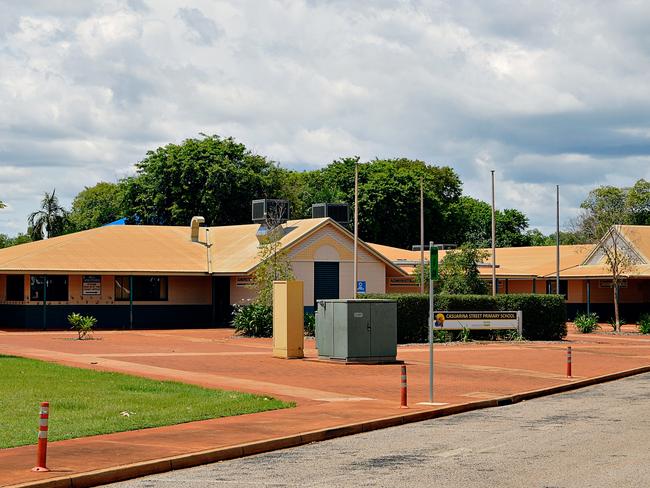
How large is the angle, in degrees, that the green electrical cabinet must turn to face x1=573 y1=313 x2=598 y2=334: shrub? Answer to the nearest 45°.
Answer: approximately 90° to its left

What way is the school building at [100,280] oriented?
toward the camera

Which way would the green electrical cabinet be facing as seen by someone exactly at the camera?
facing the viewer and to the right of the viewer

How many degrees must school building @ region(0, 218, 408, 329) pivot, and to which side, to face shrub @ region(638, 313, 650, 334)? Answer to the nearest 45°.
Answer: approximately 90° to its left

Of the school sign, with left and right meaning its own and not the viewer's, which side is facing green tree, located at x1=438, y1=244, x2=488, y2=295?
back

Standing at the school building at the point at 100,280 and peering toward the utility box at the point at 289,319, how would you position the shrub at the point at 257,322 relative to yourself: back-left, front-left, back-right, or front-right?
front-left

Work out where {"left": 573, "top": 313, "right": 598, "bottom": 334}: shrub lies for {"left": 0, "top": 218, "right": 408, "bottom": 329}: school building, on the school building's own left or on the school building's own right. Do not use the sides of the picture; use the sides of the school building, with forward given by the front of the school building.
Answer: on the school building's own left

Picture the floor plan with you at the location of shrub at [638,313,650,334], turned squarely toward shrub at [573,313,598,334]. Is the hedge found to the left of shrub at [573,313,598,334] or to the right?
left

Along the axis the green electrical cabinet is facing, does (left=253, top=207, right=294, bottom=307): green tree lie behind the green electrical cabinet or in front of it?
behind

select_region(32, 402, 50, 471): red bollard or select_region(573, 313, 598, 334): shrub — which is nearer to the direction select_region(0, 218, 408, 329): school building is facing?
the red bollard

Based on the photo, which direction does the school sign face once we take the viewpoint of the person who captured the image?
facing the viewer

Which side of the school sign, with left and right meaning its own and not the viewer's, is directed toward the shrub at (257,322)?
right

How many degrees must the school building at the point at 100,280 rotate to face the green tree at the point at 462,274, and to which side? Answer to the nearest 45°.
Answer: approximately 90° to its left

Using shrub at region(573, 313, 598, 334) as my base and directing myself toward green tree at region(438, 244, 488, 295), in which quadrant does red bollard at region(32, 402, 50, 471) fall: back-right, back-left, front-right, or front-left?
front-left

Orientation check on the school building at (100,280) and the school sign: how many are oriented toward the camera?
2
